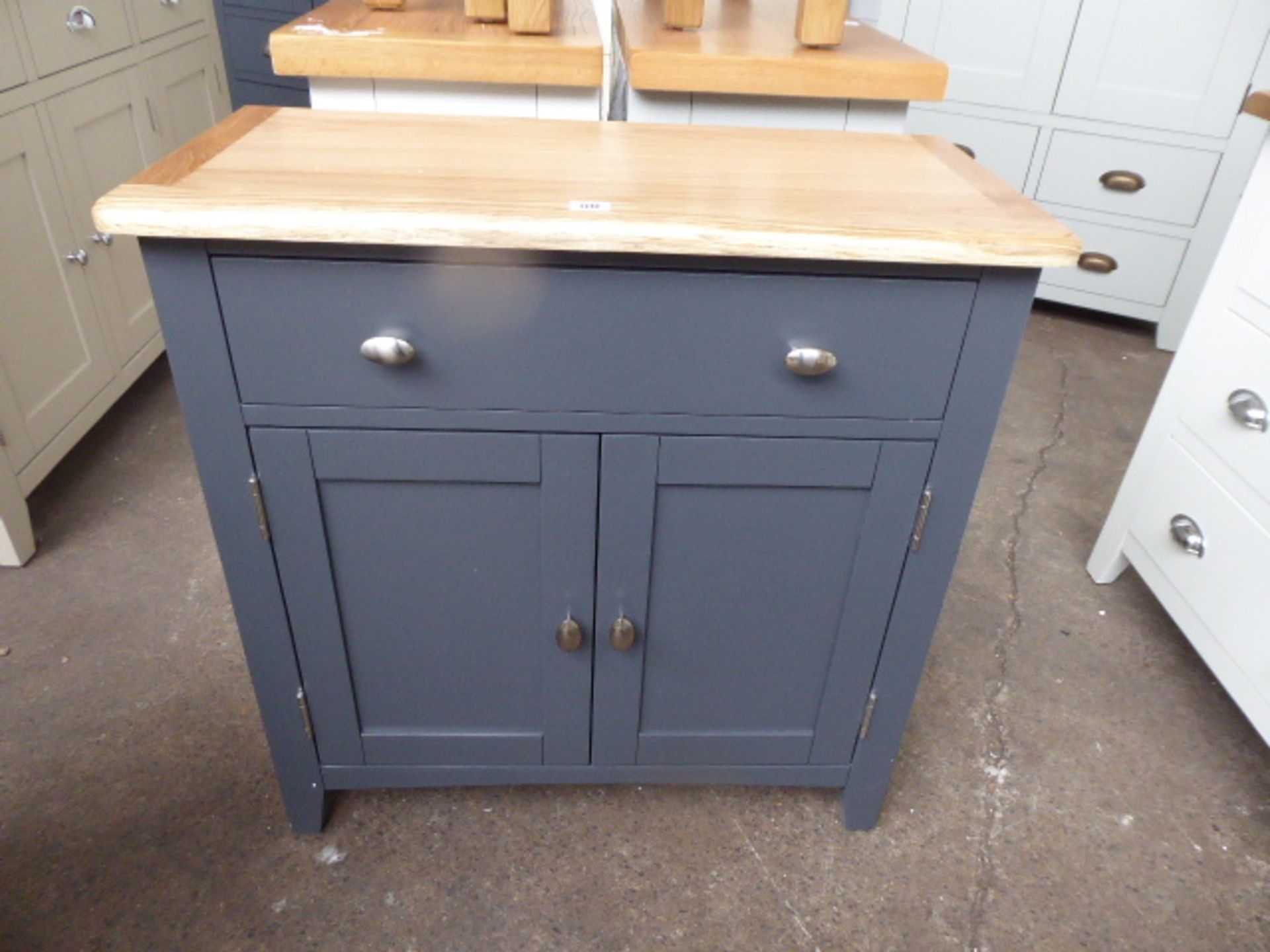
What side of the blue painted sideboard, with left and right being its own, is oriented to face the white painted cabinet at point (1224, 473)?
left

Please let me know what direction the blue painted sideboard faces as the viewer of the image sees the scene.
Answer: facing the viewer

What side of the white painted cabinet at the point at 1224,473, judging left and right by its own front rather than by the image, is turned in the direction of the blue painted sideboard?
front

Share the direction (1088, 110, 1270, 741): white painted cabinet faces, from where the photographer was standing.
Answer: facing the viewer and to the left of the viewer

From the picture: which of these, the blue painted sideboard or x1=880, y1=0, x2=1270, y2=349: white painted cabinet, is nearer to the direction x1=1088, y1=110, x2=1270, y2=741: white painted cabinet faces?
the blue painted sideboard

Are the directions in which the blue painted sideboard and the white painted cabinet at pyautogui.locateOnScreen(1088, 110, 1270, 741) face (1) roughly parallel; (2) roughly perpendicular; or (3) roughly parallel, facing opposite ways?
roughly perpendicular

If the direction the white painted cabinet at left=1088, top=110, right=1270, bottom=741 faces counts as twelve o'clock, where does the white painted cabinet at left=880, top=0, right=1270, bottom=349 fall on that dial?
the white painted cabinet at left=880, top=0, right=1270, bottom=349 is roughly at 4 o'clock from the white painted cabinet at left=1088, top=110, right=1270, bottom=741.

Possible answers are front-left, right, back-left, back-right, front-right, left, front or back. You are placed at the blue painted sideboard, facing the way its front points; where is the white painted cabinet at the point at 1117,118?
back-left

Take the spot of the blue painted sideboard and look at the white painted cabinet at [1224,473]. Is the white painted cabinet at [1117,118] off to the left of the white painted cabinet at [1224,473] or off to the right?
left
